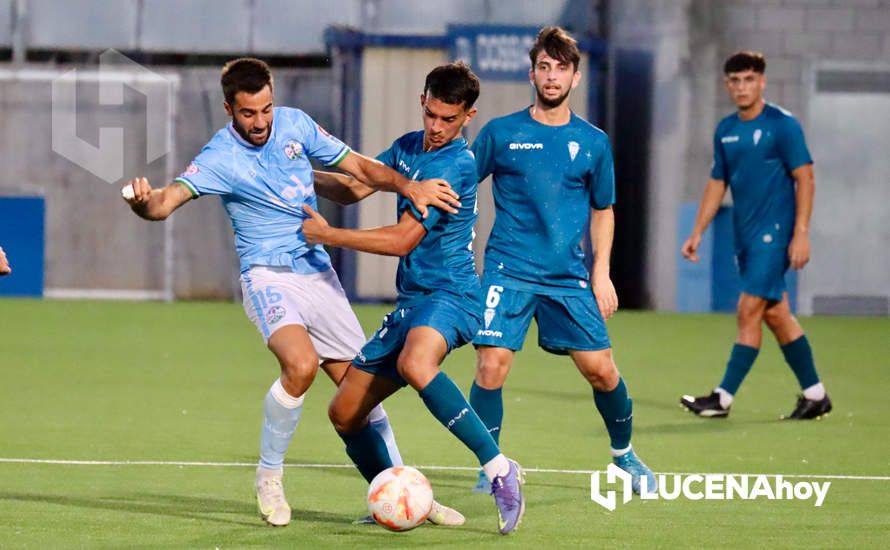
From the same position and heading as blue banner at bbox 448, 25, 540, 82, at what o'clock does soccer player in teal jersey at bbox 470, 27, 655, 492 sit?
The soccer player in teal jersey is roughly at 12 o'clock from the blue banner.

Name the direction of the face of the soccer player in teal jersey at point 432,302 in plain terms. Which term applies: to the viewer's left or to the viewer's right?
to the viewer's left

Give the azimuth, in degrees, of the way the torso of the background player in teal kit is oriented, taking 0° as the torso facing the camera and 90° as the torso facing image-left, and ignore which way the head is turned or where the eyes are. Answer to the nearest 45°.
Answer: approximately 45°

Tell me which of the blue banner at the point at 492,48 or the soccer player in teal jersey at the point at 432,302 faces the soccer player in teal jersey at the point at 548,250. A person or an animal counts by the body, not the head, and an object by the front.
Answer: the blue banner

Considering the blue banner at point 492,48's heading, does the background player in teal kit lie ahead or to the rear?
ahead

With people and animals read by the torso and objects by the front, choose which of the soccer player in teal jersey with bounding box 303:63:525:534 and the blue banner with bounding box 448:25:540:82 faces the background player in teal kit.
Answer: the blue banner

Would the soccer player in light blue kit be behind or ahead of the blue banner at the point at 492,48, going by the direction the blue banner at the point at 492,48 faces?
ahead

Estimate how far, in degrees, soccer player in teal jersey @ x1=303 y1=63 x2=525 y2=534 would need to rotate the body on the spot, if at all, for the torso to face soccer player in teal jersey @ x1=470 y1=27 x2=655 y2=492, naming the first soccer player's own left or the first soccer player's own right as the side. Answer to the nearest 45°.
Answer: approximately 180°

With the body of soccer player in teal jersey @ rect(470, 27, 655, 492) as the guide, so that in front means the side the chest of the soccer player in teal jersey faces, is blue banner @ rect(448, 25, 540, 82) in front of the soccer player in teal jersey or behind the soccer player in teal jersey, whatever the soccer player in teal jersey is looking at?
behind
